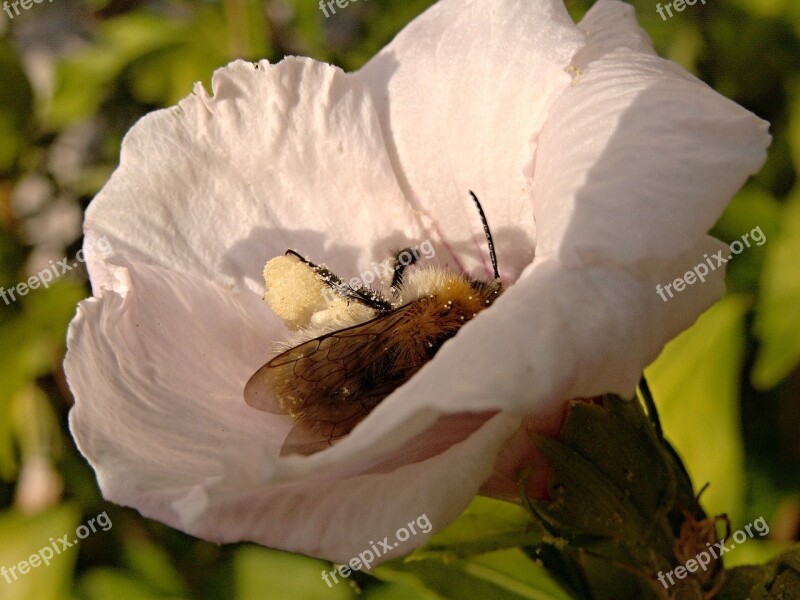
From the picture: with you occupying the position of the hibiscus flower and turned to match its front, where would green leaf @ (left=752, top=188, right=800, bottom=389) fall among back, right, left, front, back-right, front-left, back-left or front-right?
back

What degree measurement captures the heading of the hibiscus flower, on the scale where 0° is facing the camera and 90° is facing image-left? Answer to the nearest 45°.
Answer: approximately 45°

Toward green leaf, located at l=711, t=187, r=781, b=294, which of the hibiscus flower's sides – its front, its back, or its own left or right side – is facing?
back

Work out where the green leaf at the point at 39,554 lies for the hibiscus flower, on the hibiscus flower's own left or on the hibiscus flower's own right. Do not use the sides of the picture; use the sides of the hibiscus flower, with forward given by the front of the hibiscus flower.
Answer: on the hibiscus flower's own right
